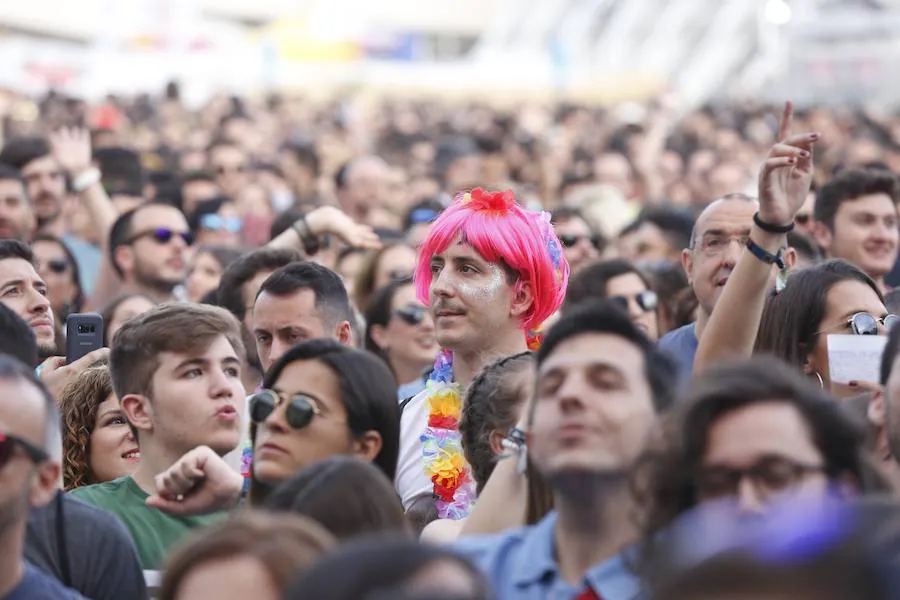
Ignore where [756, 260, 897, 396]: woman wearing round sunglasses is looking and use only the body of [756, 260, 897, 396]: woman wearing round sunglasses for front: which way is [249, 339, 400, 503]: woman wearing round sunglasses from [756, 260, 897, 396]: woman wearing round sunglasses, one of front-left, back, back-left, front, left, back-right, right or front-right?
right

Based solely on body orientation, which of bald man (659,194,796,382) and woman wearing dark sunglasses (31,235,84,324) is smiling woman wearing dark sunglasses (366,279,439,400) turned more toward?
the bald man

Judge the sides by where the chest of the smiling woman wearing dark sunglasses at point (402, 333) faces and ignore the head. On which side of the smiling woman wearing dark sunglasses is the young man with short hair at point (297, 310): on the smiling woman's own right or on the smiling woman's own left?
on the smiling woman's own right

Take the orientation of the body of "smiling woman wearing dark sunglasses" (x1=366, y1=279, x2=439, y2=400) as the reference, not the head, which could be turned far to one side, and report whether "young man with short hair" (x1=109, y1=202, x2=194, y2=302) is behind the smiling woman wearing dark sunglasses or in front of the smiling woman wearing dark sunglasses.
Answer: behind

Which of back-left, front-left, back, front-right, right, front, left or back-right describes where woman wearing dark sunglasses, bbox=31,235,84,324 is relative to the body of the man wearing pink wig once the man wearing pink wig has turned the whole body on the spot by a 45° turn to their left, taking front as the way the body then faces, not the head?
back-right

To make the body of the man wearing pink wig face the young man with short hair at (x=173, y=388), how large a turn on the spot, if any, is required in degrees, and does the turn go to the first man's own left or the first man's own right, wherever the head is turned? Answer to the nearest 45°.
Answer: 0° — they already face them

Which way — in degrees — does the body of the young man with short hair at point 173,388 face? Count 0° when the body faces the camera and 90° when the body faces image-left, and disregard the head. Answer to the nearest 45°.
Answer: approximately 315°

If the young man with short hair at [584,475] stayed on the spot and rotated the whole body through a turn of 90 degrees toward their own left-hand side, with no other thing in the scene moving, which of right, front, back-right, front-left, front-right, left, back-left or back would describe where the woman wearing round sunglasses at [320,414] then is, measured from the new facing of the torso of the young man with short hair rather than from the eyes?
back

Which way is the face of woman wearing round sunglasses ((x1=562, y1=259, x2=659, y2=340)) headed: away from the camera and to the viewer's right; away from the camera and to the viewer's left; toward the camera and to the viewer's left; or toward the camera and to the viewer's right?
toward the camera and to the viewer's right

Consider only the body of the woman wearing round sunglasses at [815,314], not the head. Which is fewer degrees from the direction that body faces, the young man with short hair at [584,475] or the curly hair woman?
the young man with short hair
